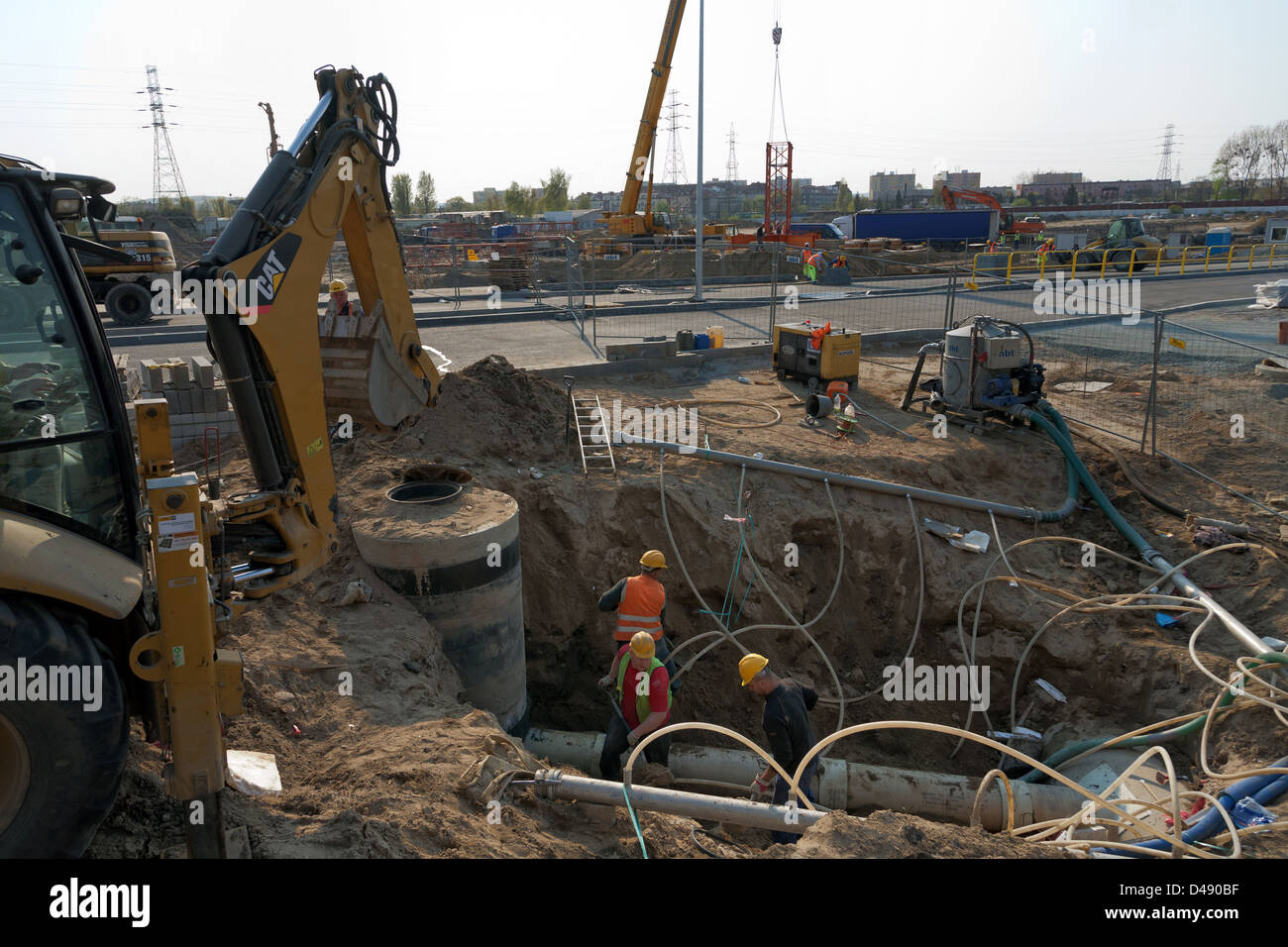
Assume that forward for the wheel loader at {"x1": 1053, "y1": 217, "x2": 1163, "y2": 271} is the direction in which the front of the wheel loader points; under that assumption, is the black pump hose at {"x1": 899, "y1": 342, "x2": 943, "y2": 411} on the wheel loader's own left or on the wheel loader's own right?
on the wheel loader's own left

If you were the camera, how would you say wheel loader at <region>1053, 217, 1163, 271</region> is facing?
facing to the left of the viewer

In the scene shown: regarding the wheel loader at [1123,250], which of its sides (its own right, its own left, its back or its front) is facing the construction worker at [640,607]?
left

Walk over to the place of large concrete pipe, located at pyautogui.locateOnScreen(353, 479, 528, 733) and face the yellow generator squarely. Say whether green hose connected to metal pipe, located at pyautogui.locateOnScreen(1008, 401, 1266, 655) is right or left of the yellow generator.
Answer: right

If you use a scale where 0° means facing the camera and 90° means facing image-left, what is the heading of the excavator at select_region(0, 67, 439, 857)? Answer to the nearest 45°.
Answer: approximately 90°

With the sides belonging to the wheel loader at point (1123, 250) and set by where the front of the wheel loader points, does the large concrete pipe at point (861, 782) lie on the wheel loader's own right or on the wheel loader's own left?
on the wheel loader's own left
